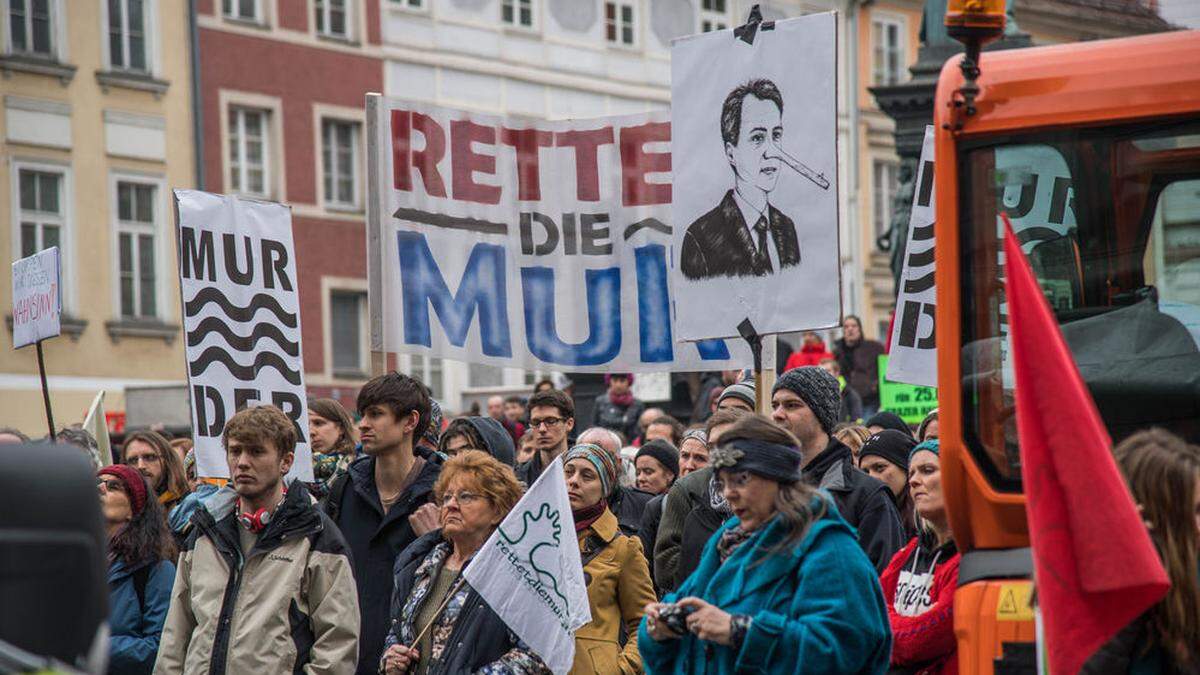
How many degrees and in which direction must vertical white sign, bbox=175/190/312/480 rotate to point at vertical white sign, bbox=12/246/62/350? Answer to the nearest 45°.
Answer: approximately 135° to its right

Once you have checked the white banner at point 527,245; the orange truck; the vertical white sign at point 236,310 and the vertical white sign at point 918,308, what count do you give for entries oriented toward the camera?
3

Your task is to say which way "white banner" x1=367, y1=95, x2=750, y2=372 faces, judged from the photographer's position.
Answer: facing the viewer

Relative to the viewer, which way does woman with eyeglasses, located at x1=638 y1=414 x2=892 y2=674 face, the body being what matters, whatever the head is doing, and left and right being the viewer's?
facing the viewer and to the left of the viewer

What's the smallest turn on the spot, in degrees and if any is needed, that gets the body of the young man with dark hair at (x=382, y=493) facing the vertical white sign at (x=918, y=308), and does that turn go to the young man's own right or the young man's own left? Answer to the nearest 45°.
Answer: approximately 135° to the young man's own left

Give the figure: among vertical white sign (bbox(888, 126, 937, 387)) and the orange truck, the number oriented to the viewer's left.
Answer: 1
